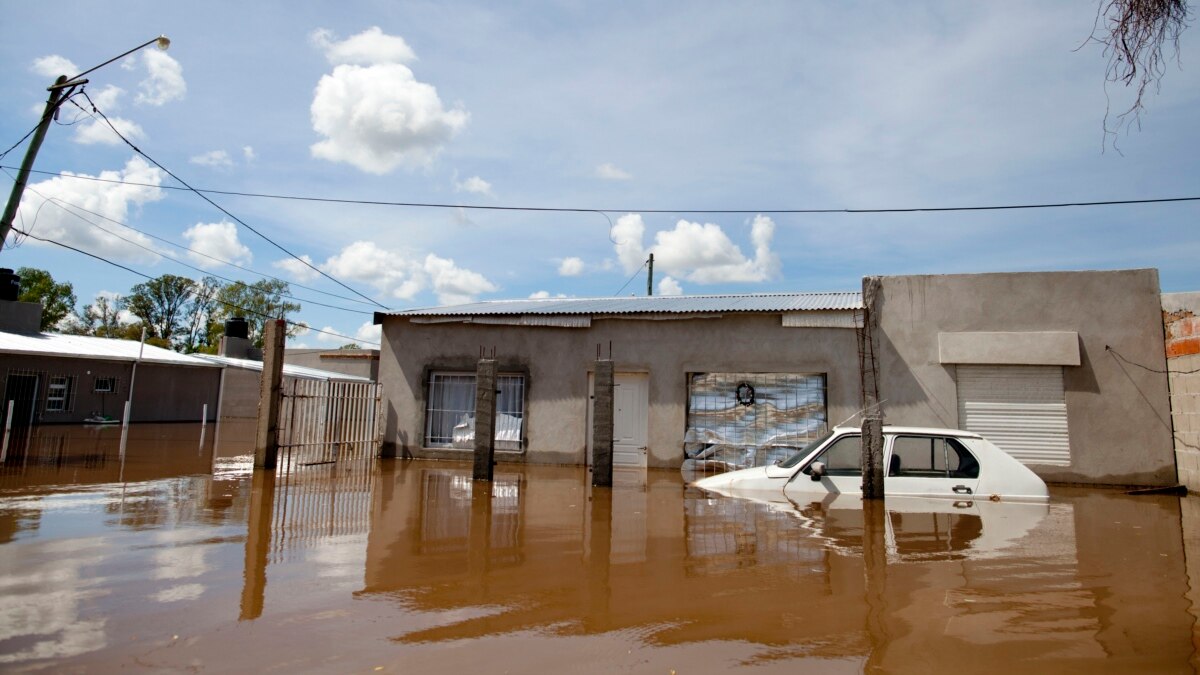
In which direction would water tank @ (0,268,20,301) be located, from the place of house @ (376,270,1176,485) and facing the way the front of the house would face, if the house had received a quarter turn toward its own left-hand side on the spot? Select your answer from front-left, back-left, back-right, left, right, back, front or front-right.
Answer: back

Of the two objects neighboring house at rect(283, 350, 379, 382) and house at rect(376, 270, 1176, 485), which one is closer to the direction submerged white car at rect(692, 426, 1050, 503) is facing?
the neighboring house

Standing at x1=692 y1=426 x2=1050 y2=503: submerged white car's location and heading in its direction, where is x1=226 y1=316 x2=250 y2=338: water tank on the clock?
The water tank is roughly at 1 o'clock from the submerged white car.

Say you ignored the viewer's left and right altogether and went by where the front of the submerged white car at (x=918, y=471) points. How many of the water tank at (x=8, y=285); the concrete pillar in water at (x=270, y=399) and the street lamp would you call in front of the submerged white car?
3

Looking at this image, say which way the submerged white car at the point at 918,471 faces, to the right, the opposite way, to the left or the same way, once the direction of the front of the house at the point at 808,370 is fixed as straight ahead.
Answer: to the right

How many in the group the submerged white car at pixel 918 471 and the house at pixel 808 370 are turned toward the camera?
1

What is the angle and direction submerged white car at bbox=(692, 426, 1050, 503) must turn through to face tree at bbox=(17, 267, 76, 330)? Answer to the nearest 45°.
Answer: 0° — it already faces it

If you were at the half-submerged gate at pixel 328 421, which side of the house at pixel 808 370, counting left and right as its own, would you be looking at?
right

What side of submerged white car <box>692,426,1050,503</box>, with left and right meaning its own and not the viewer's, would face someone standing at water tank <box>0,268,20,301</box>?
front

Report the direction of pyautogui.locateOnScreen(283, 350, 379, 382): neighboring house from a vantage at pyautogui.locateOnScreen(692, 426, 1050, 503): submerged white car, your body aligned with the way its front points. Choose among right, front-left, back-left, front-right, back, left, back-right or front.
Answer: front-right

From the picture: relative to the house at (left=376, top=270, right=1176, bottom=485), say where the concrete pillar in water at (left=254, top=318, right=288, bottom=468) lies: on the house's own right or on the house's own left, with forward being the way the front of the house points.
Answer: on the house's own right

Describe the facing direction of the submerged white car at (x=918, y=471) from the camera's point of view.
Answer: facing to the left of the viewer

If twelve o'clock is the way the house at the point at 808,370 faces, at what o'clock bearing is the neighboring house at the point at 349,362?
The neighboring house is roughly at 4 o'clock from the house.

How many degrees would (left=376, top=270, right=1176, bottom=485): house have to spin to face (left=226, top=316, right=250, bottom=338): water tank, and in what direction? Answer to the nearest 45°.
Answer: approximately 135° to its right

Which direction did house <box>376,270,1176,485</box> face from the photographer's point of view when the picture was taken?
facing the viewer

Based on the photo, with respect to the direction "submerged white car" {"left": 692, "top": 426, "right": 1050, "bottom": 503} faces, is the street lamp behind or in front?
in front

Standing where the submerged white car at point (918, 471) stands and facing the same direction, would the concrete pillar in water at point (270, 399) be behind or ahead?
ahead

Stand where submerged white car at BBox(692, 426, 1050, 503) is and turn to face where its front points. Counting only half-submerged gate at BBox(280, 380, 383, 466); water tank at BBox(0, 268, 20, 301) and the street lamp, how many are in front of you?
3
